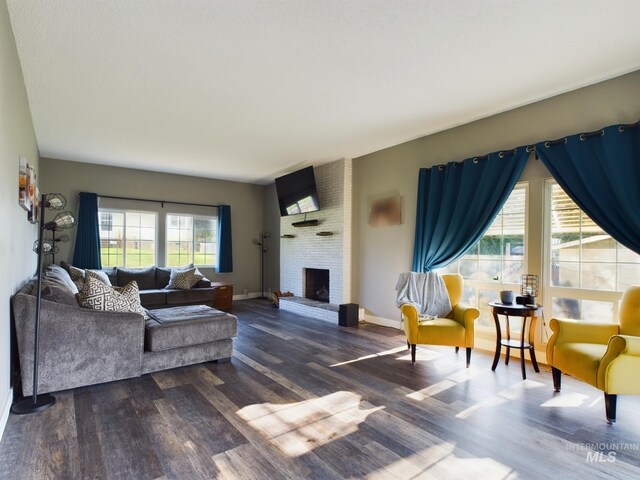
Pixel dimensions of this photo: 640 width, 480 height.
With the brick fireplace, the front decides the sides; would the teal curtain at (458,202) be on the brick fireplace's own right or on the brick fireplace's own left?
on the brick fireplace's own left

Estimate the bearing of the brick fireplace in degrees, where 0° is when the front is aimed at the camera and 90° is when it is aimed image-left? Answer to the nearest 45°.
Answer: approximately 45°

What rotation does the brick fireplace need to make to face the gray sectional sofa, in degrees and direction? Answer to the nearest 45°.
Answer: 0° — it already faces it

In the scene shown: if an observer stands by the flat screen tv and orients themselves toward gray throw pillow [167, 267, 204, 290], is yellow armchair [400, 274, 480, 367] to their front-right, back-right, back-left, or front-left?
back-left

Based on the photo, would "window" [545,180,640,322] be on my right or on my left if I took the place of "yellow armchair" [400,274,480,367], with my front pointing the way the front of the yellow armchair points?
on my left

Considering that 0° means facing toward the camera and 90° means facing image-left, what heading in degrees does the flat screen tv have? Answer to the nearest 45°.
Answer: approximately 45°

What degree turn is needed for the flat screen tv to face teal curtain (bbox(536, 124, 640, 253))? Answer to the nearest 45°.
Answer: approximately 90° to its left

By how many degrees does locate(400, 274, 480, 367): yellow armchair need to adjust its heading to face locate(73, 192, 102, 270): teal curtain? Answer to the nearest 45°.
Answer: approximately 90° to its right

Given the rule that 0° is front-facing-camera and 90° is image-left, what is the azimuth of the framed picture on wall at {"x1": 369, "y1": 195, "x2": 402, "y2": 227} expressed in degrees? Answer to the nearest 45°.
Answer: approximately 45°
